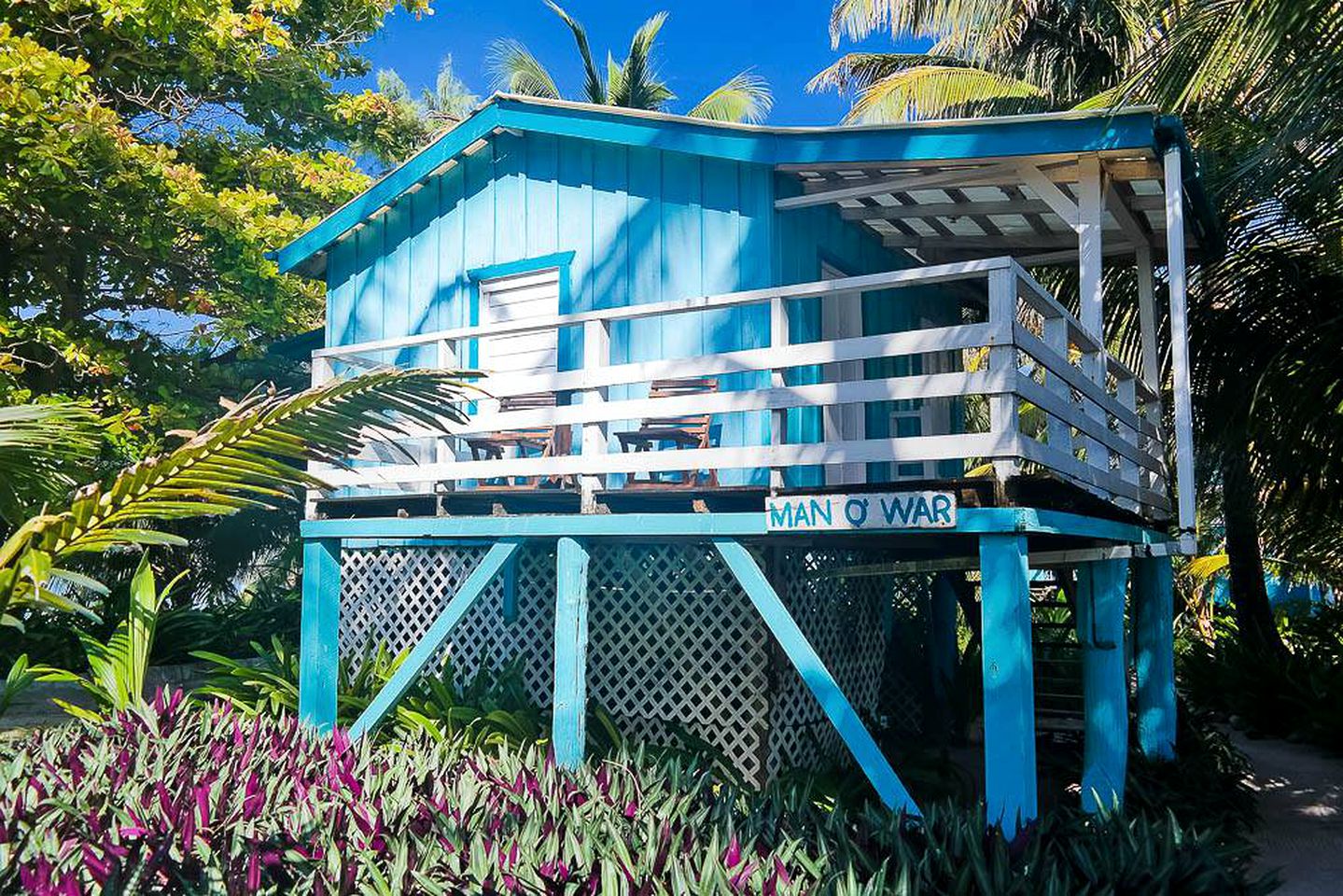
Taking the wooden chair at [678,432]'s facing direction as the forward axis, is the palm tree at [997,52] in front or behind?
behind

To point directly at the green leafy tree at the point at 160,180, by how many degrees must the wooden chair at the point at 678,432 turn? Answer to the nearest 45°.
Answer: approximately 90° to its right

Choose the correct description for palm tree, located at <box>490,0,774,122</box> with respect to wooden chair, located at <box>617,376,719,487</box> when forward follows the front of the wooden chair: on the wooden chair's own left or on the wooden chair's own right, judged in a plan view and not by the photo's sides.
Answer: on the wooden chair's own right

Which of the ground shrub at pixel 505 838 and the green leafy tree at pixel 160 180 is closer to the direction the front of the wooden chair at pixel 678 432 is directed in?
the ground shrub

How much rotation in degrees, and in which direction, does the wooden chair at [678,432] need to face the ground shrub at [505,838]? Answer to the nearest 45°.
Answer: approximately 45° to its left

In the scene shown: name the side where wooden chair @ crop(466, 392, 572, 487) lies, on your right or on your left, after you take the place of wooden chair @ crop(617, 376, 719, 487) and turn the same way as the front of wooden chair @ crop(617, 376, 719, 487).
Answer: on your right

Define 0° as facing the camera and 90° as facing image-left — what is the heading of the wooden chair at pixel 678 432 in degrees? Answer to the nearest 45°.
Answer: approximately 45°

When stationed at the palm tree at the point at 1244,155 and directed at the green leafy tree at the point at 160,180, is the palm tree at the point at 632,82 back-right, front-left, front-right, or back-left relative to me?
front-right

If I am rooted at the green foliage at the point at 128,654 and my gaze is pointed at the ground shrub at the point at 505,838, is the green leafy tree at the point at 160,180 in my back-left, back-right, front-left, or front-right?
back-left
